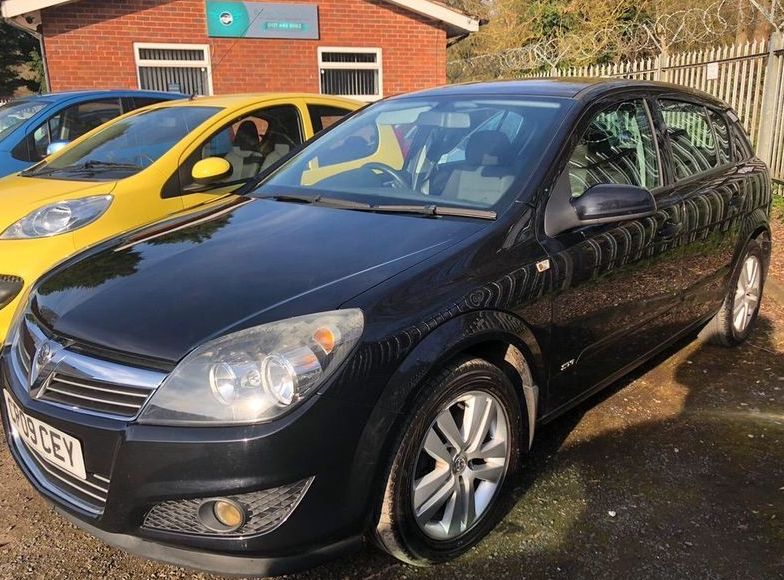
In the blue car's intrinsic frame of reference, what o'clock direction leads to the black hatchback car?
The black hatchback car is roughly at 10 o'clock from the blue car.

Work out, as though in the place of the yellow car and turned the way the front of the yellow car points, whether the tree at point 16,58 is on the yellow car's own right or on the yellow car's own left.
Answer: on the yellow car's own right

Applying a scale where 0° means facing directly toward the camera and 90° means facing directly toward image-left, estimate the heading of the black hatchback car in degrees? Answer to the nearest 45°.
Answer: approximately 45°

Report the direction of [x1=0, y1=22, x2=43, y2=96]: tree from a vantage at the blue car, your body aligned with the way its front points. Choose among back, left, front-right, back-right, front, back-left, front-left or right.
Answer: back-right

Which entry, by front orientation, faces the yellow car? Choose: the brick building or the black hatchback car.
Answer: the brick building

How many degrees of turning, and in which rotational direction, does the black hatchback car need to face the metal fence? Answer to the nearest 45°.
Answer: approximately 180°

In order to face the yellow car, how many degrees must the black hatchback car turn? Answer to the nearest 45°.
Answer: approximately 90° to its right

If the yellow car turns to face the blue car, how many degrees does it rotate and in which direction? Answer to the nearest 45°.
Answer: approximately 135° to its right

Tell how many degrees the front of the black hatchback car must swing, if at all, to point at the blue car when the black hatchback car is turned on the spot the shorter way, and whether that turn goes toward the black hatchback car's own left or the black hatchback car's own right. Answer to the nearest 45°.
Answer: approximately 90° to the black hatchback car's own right

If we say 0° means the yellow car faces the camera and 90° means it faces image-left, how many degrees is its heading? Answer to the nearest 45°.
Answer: approximately 45°

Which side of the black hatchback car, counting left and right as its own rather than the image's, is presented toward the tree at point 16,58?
right
